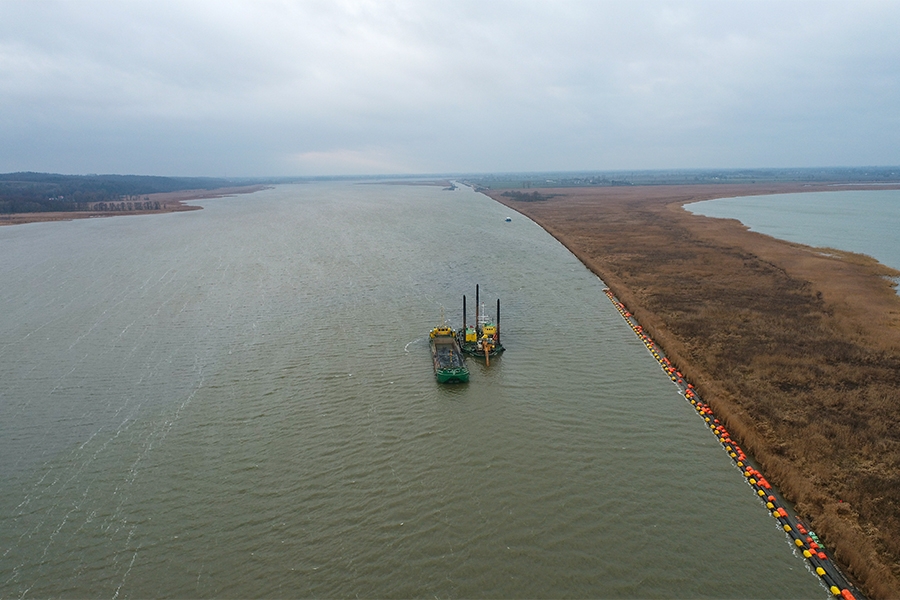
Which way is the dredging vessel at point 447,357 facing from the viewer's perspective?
toward the camera

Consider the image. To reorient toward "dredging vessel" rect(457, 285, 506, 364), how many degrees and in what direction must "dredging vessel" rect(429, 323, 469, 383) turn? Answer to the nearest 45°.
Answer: approximately 135° to its left
